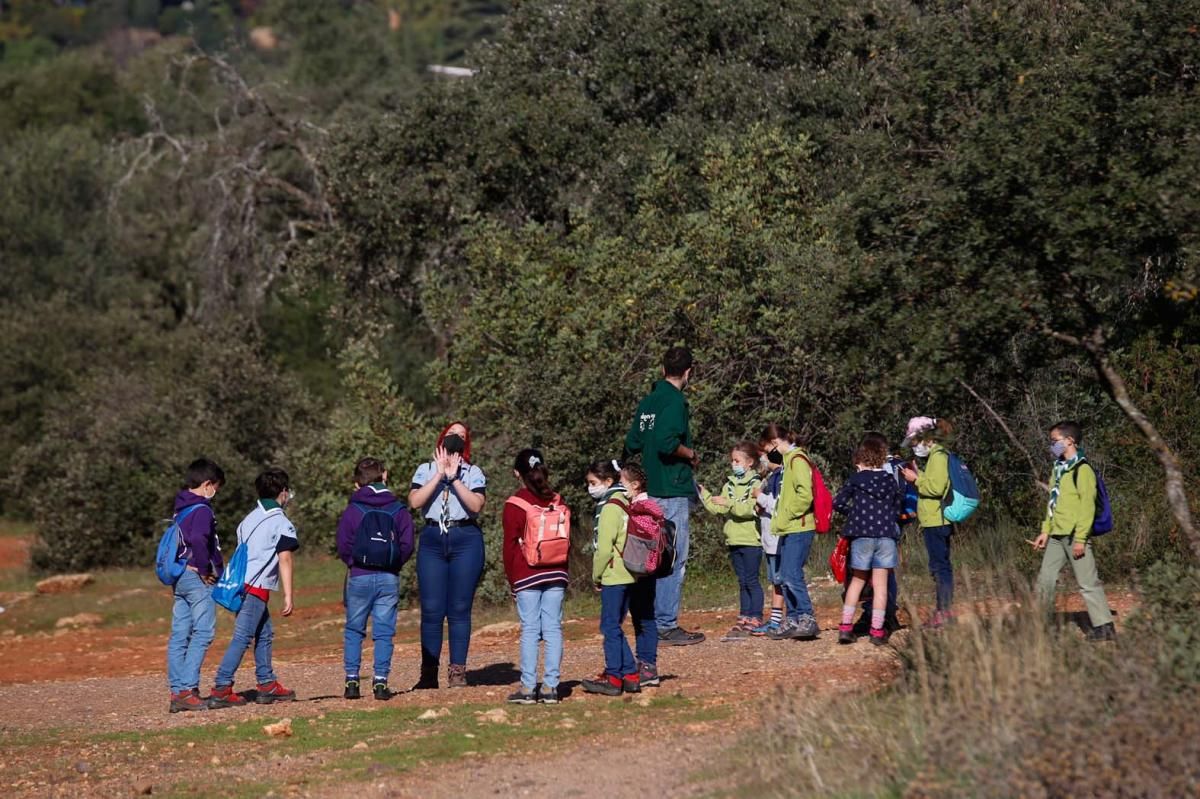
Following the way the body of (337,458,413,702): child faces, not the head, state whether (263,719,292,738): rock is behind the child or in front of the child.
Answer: behind

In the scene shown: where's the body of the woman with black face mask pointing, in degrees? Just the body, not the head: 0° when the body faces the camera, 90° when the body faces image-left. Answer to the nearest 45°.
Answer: approximately 0°

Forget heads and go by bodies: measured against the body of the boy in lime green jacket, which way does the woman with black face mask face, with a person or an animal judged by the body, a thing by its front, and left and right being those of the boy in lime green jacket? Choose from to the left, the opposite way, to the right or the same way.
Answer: to the left

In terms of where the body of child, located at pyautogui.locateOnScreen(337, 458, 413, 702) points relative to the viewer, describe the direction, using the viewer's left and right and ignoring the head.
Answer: facing away from the viewer

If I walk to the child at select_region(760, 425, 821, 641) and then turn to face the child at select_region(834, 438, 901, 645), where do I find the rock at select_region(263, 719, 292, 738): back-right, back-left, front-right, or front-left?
back-right

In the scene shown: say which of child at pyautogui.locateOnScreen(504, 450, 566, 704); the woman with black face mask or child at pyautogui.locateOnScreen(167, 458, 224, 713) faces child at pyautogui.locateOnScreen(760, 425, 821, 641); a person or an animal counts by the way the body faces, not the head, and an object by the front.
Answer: child at pyautogui.locateOnScreen(167, 458, 224, 713)

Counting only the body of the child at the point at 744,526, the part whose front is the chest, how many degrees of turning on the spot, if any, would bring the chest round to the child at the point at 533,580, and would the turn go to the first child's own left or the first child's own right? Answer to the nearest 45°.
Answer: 0° — they already face them

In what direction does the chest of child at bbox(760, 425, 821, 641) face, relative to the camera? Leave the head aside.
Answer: to the viewer's left

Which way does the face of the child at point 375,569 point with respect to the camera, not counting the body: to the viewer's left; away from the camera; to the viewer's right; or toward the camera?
away from the camera

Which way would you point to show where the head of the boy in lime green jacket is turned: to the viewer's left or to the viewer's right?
to the viewer's left
